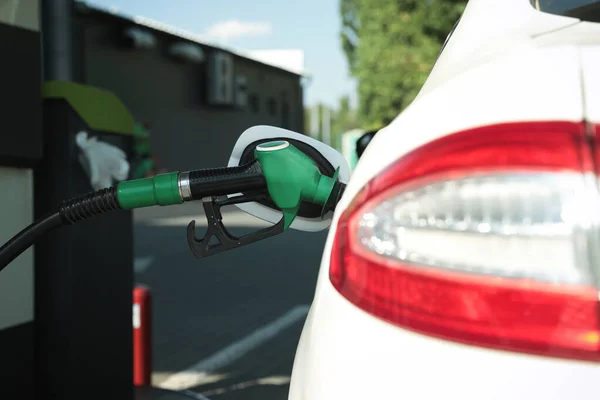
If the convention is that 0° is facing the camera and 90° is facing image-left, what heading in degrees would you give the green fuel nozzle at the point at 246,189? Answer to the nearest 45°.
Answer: approximately 270°

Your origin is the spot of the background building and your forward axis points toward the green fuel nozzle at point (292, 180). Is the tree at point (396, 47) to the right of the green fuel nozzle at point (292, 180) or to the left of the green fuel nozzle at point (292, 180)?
left

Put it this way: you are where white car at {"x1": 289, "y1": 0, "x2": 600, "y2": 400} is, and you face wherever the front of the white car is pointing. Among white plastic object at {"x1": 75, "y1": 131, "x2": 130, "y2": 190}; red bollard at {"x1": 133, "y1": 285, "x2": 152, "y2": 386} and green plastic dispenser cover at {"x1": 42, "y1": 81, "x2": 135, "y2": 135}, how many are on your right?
0

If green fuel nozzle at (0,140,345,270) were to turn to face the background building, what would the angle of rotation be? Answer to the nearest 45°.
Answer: approximately 90° to its left

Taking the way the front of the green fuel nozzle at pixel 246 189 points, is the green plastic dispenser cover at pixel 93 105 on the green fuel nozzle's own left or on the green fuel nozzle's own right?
on the green fuel nozzle's own left

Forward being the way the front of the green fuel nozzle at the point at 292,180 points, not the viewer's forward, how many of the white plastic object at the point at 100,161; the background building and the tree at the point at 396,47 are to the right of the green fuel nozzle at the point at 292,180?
0

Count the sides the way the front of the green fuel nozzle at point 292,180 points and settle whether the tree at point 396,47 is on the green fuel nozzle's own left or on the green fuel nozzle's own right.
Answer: on the green fuel nozzle's own left

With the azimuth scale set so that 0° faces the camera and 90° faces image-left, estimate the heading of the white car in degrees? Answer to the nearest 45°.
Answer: approximately 180°

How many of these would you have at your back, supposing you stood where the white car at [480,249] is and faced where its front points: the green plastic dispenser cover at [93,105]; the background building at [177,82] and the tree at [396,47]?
0
